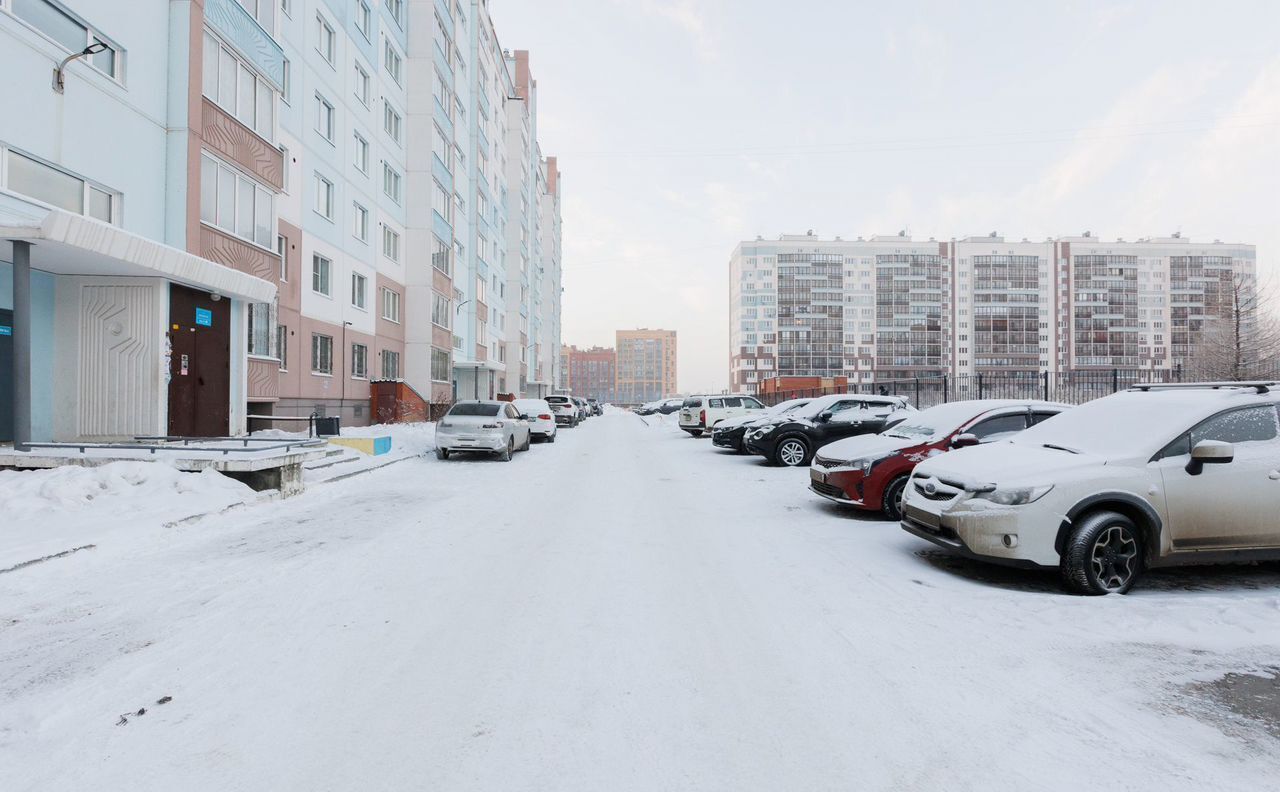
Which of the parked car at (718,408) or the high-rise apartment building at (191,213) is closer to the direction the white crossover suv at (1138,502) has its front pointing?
the high-rise apartment building

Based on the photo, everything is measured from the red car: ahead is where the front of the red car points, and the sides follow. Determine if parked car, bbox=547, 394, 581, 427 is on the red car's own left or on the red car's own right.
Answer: on the red car's own right

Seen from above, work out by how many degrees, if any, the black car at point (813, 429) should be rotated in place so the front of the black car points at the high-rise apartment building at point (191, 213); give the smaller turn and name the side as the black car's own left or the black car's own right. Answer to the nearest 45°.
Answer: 0° — it already faces it

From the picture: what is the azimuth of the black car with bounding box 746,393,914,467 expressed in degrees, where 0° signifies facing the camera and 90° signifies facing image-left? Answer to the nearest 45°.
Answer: approximately 45°

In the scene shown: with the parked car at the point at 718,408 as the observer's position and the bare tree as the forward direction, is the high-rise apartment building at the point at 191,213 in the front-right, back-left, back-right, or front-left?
back-right

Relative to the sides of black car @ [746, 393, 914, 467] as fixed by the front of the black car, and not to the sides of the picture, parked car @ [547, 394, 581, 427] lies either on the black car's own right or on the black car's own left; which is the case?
on the black car's own right

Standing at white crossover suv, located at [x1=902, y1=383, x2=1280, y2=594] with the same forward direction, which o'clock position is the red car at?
The red car is roughly at 3 o'clock from the white crossover suv.
